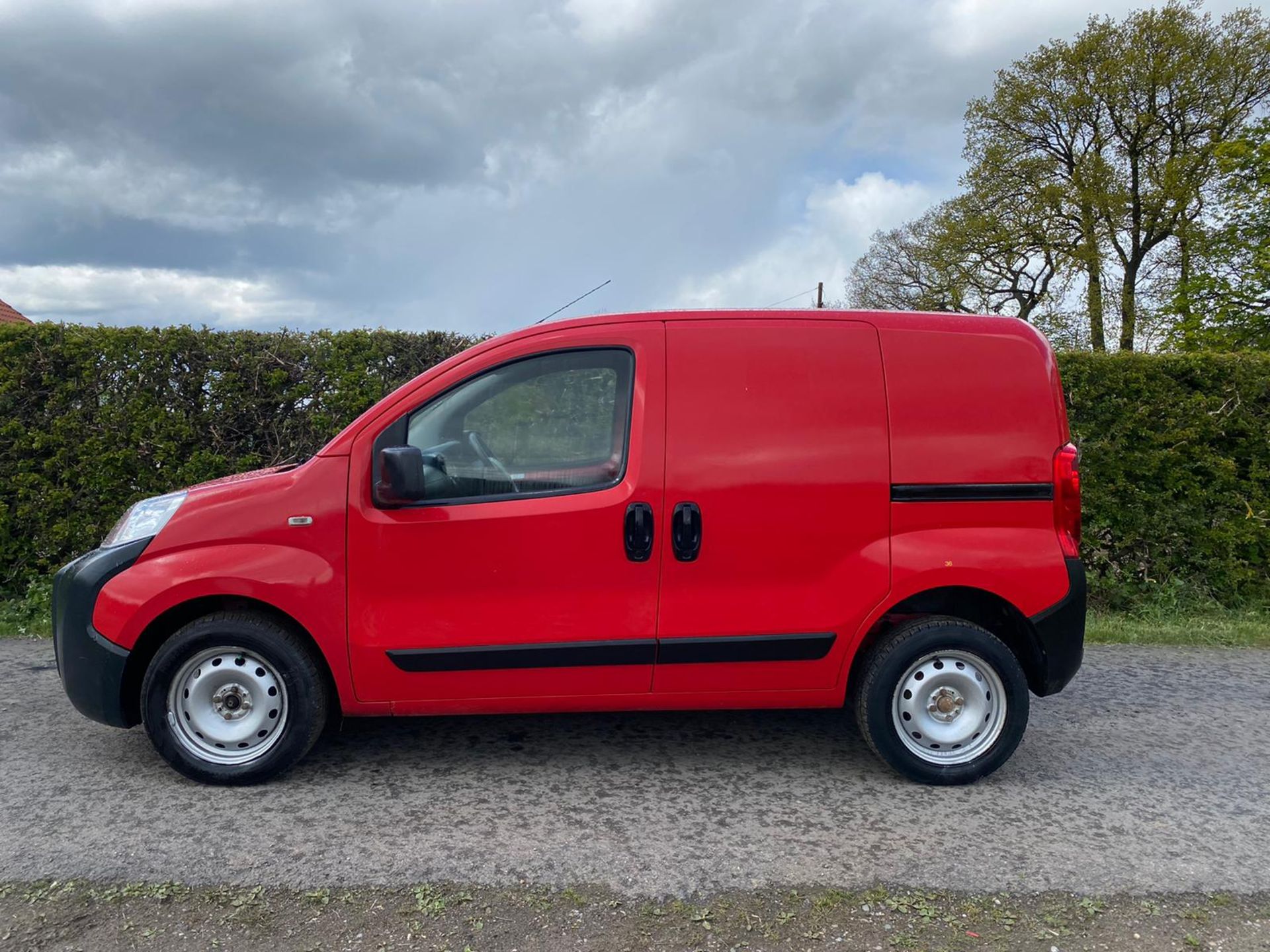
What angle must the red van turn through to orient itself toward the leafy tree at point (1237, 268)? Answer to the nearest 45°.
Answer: approximately 135° to its right

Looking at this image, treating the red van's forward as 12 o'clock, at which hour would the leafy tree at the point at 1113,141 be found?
The leafy tree is roughly at 4 o'clock from the red van.

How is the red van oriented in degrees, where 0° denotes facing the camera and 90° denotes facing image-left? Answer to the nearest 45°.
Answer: approximately 90°

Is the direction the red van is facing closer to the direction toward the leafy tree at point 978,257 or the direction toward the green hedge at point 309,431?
the green hedge

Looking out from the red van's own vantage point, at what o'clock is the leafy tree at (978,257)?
The leafy tree is roughly at 4 o'clock from the red van.

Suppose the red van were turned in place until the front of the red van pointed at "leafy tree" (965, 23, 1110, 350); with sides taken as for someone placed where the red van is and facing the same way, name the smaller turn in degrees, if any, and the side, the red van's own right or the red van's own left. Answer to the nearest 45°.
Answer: approximately 135° to the red van's own right
